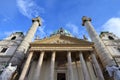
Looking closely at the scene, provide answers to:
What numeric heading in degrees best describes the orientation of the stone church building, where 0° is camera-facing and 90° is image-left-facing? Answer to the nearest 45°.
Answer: approximately 0°
